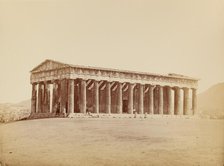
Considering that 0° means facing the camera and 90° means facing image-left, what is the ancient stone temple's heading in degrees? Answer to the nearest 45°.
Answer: approximately 45°
